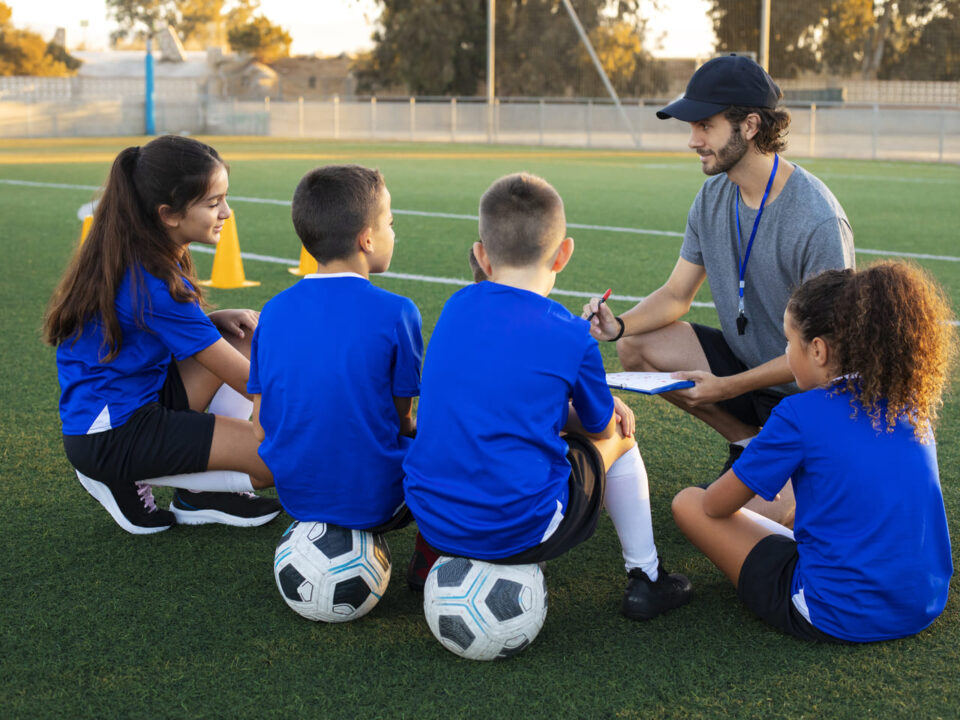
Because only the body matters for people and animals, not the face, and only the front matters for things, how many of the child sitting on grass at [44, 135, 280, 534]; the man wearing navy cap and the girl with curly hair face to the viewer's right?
1

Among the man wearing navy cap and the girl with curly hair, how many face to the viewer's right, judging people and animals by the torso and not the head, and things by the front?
0

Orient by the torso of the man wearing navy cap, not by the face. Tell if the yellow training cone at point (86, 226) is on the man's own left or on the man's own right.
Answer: on the man's own right

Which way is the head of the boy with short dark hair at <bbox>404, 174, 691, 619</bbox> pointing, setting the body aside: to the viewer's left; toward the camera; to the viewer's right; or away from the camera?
away from the camera

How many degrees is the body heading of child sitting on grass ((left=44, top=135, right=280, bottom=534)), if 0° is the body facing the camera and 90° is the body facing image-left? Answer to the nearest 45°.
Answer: approximately 270°

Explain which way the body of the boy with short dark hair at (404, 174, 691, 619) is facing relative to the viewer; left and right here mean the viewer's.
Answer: facing away from the viewer and to the right of the viewer

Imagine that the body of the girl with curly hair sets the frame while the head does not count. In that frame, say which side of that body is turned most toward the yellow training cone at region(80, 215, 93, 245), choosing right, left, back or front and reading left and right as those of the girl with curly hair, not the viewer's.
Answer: front

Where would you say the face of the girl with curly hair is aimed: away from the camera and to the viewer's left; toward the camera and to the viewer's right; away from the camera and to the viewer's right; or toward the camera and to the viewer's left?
away from the camera and to the viewer's left

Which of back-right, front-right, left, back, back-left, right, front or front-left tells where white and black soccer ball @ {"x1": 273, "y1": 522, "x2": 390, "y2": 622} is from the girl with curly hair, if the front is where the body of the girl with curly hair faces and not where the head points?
front-left

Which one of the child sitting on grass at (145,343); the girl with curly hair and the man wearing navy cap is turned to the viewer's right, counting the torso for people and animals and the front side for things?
the child sitting on grass

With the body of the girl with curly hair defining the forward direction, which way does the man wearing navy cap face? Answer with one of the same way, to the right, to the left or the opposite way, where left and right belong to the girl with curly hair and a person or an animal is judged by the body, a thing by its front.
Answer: to the left

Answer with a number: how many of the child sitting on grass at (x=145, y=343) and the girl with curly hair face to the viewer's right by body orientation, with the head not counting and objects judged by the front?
1

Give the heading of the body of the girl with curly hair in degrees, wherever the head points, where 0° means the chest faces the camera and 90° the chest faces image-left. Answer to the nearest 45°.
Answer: approximately 135°
